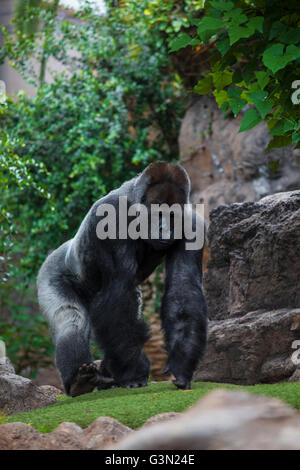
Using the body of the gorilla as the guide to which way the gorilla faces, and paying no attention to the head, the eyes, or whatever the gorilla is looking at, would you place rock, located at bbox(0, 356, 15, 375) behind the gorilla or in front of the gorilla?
behind

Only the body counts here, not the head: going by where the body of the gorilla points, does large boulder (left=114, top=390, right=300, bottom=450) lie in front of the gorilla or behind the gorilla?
in front

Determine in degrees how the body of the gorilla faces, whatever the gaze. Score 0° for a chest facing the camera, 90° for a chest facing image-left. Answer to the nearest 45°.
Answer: approximately 315°

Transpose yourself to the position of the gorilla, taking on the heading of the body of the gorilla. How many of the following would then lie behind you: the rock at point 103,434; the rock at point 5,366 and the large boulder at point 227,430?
1

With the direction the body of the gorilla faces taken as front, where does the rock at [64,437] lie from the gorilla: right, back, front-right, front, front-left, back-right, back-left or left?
front-right

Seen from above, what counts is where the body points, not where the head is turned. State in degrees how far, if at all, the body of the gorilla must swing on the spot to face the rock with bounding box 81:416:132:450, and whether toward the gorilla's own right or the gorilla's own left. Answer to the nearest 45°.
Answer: approximately 45° to the gorilla's own right
